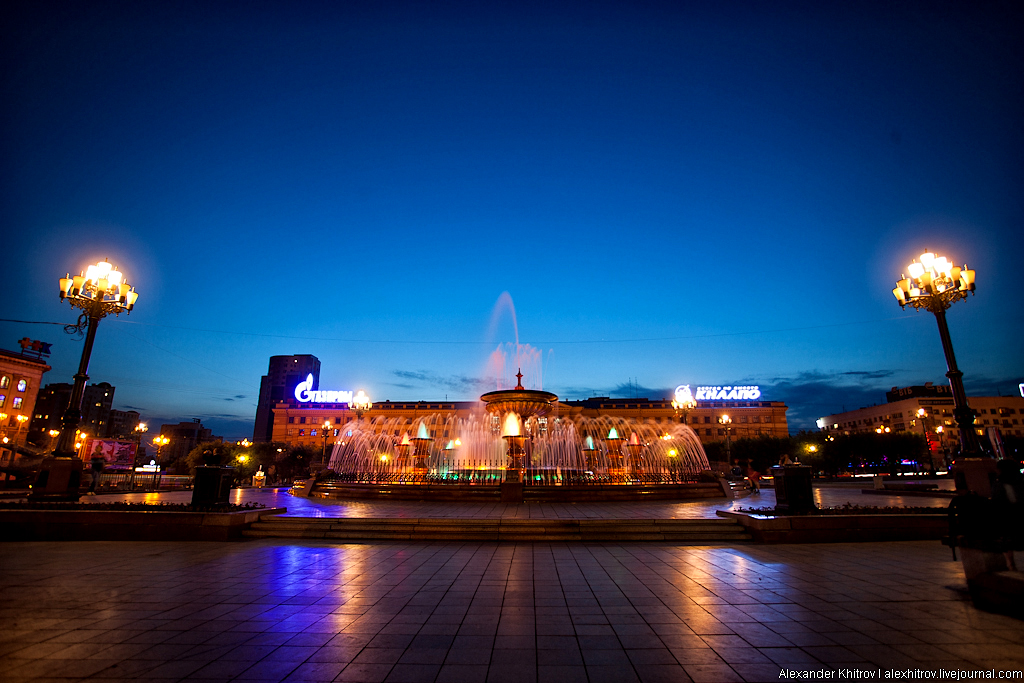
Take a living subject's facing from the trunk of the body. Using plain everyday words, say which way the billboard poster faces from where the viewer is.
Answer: facing the viewer

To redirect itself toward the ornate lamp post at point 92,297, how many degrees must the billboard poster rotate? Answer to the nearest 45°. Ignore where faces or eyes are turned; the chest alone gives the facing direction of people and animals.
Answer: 0° — it already faces it

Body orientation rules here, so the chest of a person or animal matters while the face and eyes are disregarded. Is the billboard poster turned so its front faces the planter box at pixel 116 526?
yes

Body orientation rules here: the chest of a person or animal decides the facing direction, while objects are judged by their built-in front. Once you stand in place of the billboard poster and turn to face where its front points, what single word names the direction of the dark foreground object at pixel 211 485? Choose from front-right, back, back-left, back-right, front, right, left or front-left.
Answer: front

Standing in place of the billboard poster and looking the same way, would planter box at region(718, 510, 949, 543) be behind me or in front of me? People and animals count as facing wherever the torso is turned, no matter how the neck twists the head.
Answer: in front

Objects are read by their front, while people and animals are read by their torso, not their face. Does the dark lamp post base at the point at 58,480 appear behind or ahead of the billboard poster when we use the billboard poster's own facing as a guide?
ahead
